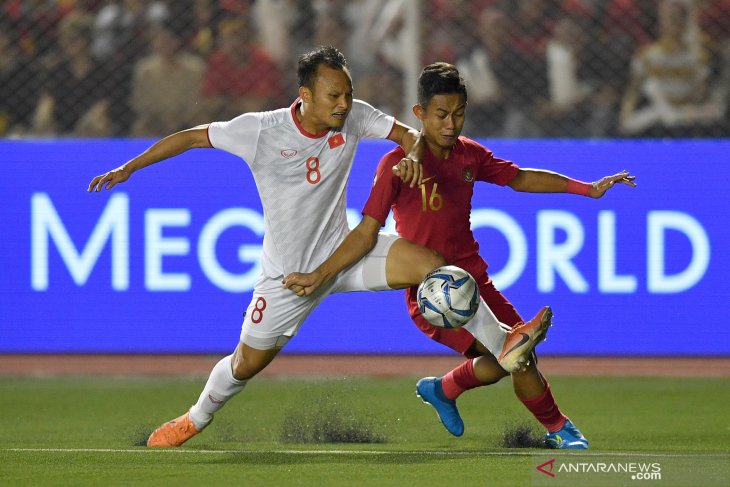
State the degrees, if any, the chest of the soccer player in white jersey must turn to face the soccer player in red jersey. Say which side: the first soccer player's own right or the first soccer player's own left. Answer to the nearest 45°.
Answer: approximately 45° to the first soccer player's own left

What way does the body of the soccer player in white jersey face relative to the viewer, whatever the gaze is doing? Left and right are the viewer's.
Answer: facing the viewer and to the right of the viewer

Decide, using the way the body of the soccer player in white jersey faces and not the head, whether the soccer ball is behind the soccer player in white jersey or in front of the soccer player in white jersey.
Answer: in front
